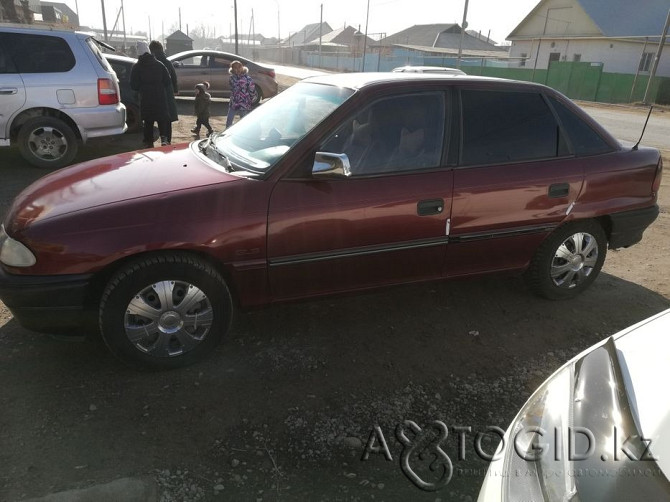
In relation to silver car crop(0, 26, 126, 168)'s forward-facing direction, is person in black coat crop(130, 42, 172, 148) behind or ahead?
behind

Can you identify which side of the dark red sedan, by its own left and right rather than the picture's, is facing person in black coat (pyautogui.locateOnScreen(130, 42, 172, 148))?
right

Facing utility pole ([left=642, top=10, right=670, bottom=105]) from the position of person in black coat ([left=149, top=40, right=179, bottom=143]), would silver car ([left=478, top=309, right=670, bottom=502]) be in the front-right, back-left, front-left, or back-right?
back-right

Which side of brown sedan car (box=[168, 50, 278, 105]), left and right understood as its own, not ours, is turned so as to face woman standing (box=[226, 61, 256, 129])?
left

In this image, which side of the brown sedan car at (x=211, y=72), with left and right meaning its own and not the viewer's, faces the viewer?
left

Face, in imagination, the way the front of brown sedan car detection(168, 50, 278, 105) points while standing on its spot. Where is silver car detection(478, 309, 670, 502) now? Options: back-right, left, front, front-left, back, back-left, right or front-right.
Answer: left

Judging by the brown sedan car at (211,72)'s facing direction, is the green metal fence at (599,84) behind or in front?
behind

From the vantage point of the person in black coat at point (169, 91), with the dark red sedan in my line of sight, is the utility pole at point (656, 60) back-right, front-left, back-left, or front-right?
back-left

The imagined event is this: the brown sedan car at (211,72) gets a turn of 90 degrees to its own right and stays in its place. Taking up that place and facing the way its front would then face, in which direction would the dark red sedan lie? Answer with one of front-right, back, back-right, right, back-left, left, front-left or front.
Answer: back

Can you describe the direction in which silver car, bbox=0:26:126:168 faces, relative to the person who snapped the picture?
facing to the left of the viewer

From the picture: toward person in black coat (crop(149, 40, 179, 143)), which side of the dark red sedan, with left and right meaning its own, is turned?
right
